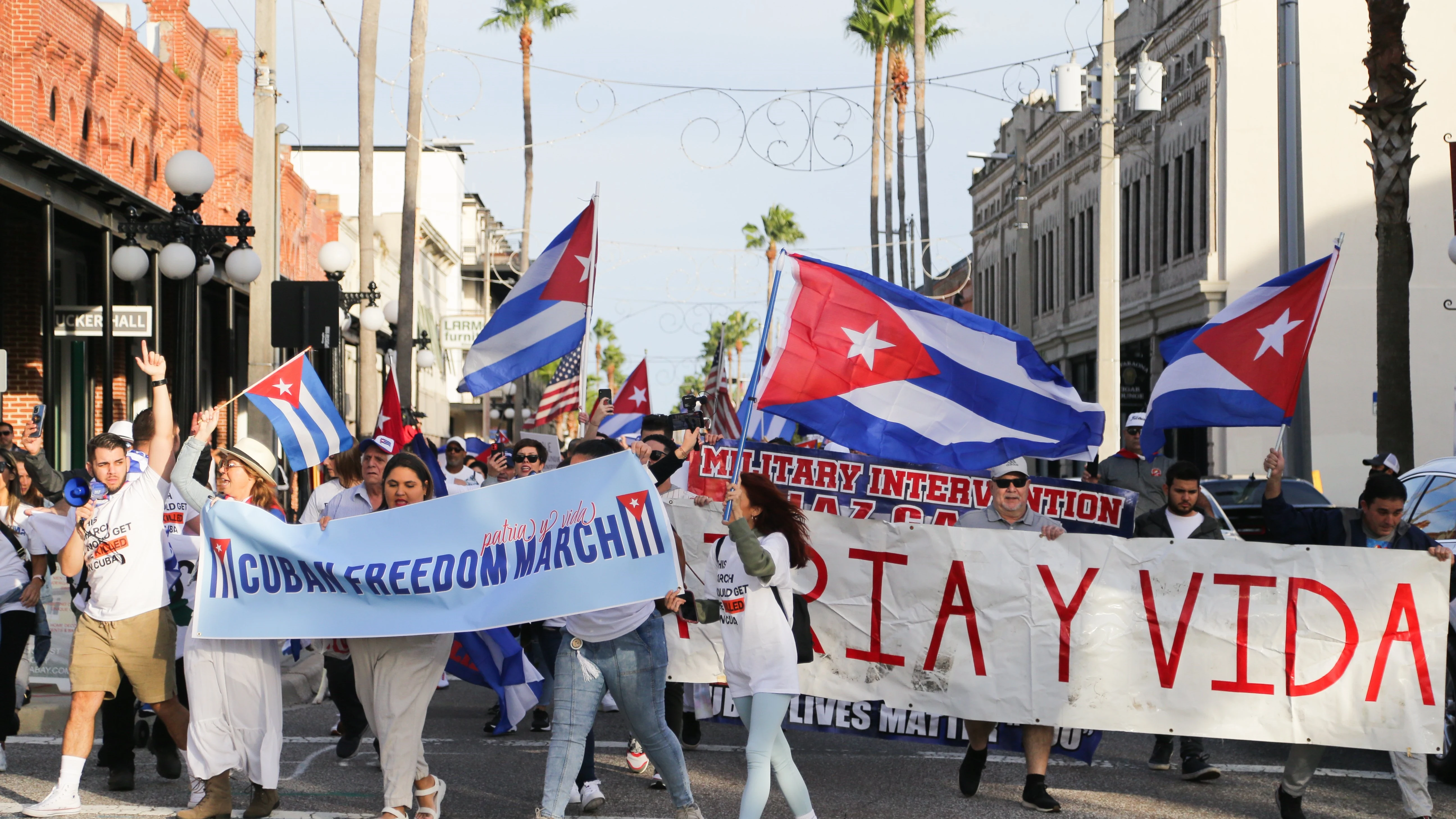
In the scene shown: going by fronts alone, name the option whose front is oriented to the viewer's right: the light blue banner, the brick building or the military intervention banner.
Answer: the brick building

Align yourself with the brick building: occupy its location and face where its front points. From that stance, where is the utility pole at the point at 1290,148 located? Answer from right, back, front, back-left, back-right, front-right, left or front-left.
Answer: front-right

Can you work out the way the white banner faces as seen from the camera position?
facing the viewer

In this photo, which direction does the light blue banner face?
toward the camera

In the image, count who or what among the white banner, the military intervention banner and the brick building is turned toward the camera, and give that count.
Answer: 2

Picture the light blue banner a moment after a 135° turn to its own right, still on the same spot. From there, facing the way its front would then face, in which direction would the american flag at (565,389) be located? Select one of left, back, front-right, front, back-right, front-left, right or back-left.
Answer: front-right

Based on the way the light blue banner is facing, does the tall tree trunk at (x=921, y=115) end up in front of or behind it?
behind

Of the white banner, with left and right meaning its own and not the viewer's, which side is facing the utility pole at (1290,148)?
back

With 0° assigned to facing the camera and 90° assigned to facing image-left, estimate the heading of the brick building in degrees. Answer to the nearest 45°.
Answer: approximately 270°

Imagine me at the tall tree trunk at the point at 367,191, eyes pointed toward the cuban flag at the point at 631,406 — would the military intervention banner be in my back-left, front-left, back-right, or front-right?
front-right

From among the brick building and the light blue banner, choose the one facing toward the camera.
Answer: the light blue banner

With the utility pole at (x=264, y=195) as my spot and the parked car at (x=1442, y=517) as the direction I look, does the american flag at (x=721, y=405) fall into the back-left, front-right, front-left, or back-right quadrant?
front-left

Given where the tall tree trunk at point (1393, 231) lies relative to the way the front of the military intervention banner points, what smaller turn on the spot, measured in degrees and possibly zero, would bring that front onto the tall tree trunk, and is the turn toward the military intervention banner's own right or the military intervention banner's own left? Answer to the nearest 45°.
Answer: approximately 135° to the military intervention banner's own left

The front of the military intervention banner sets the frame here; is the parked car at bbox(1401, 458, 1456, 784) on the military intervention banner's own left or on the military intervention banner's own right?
on the military intervention banner's own left

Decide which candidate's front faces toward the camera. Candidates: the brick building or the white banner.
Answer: the white banner
